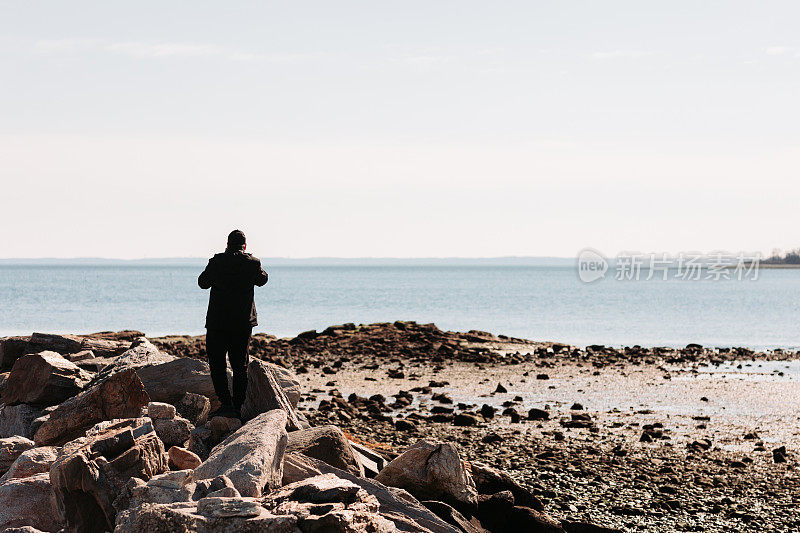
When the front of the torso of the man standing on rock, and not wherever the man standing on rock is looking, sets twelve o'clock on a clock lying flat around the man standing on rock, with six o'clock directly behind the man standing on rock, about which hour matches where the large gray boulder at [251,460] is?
The large gray boulder is roughly at 6 o'clock from the man standing on rock.

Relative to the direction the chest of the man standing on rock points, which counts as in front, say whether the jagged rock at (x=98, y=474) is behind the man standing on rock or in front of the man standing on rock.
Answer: behind

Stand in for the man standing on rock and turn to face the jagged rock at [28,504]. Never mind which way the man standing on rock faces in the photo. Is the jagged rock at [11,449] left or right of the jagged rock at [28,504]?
right

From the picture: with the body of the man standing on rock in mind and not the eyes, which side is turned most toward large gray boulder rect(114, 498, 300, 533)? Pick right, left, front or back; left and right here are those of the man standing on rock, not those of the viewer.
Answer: back

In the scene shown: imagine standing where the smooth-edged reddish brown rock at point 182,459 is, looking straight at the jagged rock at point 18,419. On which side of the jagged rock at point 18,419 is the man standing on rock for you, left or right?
right

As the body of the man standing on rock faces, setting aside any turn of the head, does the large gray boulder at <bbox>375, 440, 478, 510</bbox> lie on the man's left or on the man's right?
on the man's right

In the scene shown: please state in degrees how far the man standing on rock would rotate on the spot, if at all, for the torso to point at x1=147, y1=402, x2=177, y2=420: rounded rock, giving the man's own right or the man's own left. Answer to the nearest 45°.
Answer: approximately 135° to the man's own left

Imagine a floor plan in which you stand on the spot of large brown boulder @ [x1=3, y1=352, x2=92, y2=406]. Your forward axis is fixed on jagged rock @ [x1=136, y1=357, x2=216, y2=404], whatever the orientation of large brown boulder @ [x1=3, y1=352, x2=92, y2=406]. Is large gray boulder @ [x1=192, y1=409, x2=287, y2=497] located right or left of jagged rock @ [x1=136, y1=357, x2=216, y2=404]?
right

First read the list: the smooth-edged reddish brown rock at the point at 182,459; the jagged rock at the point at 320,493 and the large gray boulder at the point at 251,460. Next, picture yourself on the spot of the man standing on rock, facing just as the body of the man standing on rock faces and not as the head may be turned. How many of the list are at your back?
3

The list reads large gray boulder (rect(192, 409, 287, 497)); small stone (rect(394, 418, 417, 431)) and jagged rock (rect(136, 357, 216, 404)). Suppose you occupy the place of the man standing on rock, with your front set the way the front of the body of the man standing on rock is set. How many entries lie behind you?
1

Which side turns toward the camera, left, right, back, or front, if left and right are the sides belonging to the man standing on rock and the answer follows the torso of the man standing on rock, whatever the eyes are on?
back

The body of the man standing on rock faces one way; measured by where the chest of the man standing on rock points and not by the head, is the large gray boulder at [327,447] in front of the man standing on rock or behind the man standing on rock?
behind
